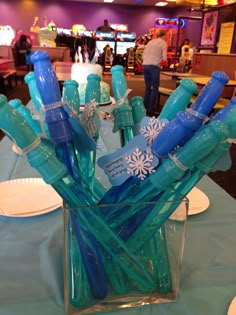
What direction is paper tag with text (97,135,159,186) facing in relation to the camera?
toward the camera

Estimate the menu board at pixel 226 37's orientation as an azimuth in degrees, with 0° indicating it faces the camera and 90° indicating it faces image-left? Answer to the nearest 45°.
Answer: approximately 0°

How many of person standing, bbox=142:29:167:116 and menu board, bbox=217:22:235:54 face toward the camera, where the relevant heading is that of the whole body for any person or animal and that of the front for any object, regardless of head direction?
1

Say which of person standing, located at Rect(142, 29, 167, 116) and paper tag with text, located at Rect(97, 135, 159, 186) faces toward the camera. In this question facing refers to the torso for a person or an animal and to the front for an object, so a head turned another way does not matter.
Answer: the paper tag with text

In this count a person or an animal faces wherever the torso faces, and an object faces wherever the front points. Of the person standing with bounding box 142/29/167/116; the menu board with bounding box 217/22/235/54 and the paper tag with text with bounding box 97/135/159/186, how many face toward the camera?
2

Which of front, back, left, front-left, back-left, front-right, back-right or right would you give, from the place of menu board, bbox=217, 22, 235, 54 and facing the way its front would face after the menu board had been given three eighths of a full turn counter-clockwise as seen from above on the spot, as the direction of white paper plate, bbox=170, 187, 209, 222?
back-right

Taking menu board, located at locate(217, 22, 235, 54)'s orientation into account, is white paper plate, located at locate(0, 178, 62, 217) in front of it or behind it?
in front

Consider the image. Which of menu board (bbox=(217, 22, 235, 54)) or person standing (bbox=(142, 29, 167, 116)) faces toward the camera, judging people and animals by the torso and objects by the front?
the menu board

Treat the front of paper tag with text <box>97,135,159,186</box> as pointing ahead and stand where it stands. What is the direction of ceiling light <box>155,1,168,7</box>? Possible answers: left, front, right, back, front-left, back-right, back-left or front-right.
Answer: back

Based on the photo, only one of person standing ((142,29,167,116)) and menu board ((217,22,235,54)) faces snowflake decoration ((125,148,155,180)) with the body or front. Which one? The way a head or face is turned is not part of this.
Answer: the menu board
